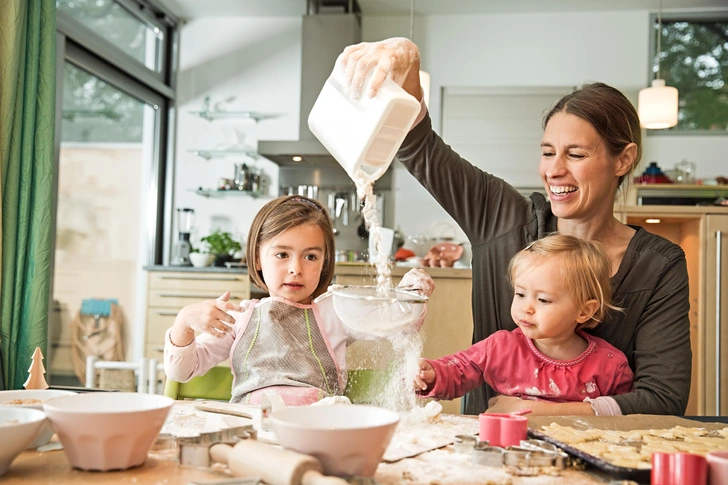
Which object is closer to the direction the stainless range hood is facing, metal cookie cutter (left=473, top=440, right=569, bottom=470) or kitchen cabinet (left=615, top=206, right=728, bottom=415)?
the metal cookie cutter

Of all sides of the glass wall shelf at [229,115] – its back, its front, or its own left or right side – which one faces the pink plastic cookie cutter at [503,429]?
front

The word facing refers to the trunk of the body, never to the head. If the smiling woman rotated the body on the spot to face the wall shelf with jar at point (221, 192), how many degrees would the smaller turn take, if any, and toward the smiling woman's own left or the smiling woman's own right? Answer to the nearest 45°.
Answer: approximately 90° to the smiling woman's own right

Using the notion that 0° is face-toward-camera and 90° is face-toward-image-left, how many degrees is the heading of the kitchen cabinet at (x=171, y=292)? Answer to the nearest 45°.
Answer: approximately 0°

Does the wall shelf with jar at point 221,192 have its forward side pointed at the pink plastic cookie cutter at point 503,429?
yes

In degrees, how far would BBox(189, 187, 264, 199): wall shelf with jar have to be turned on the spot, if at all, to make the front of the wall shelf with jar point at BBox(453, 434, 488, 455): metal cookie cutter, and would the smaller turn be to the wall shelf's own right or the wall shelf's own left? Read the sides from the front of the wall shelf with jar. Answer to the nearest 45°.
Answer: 0° — it already faces it

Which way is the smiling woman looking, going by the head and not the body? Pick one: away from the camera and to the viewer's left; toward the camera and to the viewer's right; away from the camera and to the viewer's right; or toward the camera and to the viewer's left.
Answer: toward the camera and to the viewer's left

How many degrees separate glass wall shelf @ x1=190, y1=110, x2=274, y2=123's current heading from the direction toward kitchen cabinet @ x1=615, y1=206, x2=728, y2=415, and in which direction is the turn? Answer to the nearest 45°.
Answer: approximately 45° to its left

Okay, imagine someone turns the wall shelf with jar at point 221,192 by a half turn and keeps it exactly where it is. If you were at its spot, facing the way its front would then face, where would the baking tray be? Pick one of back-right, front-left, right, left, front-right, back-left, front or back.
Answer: back

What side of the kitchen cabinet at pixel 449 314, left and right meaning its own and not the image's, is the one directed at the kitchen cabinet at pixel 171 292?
right

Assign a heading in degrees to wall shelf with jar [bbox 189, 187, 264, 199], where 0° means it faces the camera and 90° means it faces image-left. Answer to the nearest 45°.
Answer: approximately 0°
